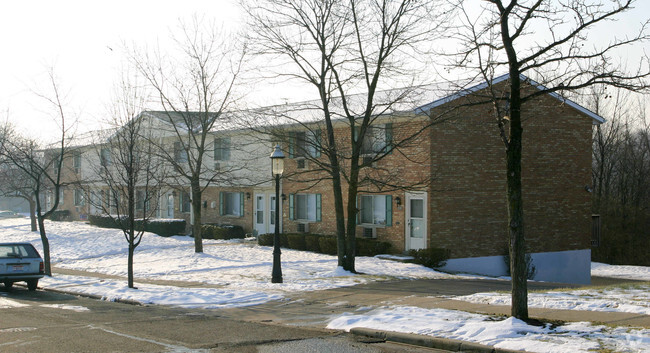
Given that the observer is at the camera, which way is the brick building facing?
facing the viewer and to the left of the viewer

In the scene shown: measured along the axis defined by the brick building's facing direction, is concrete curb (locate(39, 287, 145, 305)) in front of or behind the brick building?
in front

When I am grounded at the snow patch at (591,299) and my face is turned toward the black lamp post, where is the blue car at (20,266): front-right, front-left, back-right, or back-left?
front-left

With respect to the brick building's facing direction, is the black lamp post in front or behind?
in front

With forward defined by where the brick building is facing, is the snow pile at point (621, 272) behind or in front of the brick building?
behind

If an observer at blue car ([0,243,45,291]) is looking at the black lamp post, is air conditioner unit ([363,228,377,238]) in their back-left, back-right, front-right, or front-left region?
front-left

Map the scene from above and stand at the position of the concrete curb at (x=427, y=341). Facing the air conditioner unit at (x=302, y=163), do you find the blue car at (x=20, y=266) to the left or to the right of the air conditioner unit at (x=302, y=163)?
left

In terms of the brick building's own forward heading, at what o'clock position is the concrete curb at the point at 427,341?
The concrete curb is roughly at 11 o'clock from the brick building.

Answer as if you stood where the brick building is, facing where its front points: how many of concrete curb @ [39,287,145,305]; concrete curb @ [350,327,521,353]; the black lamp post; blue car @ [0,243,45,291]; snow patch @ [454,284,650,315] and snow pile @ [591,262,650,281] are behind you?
1

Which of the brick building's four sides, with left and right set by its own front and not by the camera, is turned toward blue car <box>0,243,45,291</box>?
front

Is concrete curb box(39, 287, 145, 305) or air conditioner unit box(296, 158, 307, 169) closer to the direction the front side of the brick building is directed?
the concrete curb
